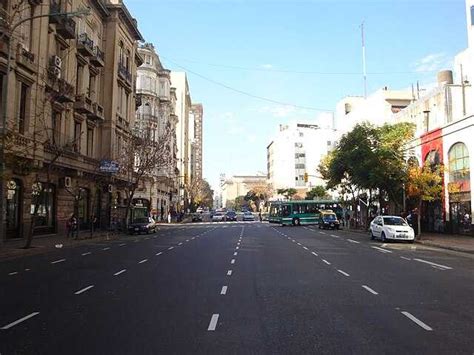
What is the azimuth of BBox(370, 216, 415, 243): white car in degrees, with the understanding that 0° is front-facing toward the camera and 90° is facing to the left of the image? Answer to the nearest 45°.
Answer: approximately 315°

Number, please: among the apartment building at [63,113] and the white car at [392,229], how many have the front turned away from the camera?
0

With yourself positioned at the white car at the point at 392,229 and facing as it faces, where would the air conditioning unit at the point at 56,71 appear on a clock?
The air conditioning unit is roughly at 4 o'clock from the white car.

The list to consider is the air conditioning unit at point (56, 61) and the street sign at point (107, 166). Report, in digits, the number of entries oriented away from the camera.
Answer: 0

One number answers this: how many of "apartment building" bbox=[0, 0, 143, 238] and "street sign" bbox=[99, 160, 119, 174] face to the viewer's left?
0
